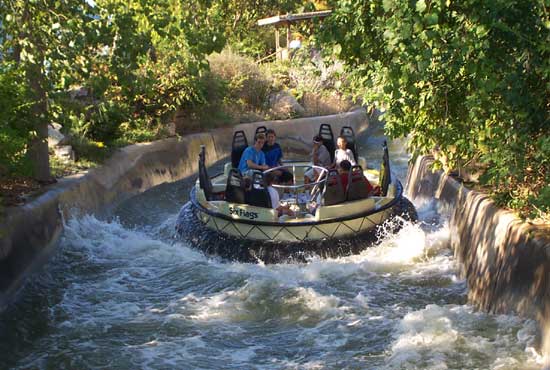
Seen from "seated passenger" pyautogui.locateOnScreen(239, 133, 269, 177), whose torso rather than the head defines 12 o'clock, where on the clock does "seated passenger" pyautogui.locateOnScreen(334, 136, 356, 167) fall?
"seated passenger" pyautogui.locateOnScreen(334, 136, 356, 167) is roughly at 10 o'clock from "seated passenger" pyautogui.locateOnScreen(239, 133, 269, 177).

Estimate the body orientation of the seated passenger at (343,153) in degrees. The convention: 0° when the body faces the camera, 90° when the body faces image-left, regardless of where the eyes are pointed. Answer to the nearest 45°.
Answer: approximately 45°

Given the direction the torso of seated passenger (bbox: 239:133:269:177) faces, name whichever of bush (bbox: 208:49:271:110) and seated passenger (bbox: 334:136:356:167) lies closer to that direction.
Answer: the seated passenger

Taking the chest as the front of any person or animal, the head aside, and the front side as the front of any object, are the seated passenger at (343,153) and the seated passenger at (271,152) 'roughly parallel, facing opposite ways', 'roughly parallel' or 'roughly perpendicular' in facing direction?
roughly perpendicular

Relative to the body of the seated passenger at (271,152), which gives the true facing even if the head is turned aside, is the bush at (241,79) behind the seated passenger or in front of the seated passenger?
behind

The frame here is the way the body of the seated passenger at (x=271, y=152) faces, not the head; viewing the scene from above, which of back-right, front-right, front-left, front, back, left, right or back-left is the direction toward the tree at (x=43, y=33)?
right

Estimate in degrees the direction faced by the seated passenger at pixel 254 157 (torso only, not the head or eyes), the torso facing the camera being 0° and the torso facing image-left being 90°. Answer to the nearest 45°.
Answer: approximately 315°

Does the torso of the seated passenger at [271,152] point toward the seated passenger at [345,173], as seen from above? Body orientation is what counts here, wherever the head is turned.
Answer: yes

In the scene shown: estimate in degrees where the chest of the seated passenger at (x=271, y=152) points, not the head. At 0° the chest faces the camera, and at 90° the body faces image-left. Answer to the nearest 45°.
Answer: approximately 315°

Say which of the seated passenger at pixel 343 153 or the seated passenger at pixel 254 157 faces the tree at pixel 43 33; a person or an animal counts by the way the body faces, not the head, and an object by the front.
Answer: the seated passenger at pixel 343 153

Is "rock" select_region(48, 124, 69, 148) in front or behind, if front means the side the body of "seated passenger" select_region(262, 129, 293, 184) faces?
behind

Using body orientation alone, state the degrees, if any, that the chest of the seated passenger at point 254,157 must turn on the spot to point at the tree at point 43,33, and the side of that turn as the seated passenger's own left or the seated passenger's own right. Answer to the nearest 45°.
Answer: approximately 90° to the seated passenger's own right
